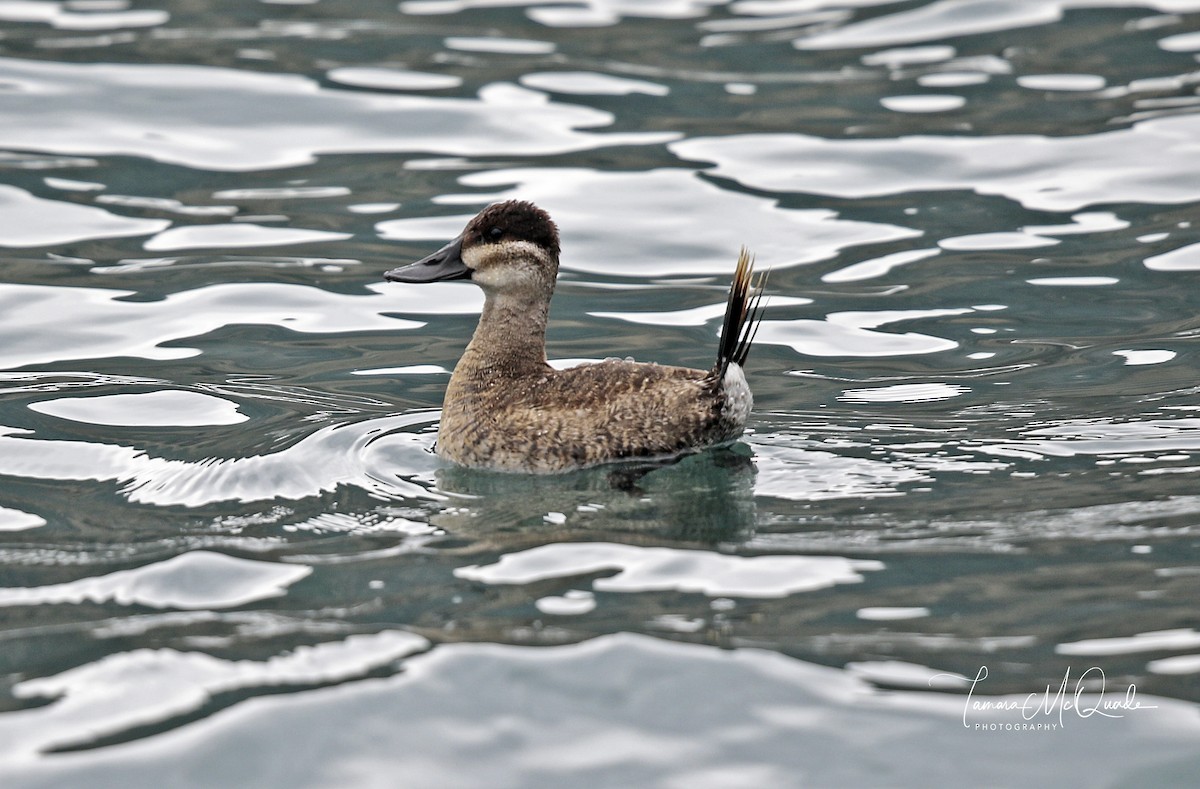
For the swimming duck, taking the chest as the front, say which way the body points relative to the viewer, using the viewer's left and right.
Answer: facing to the left of the viewer
